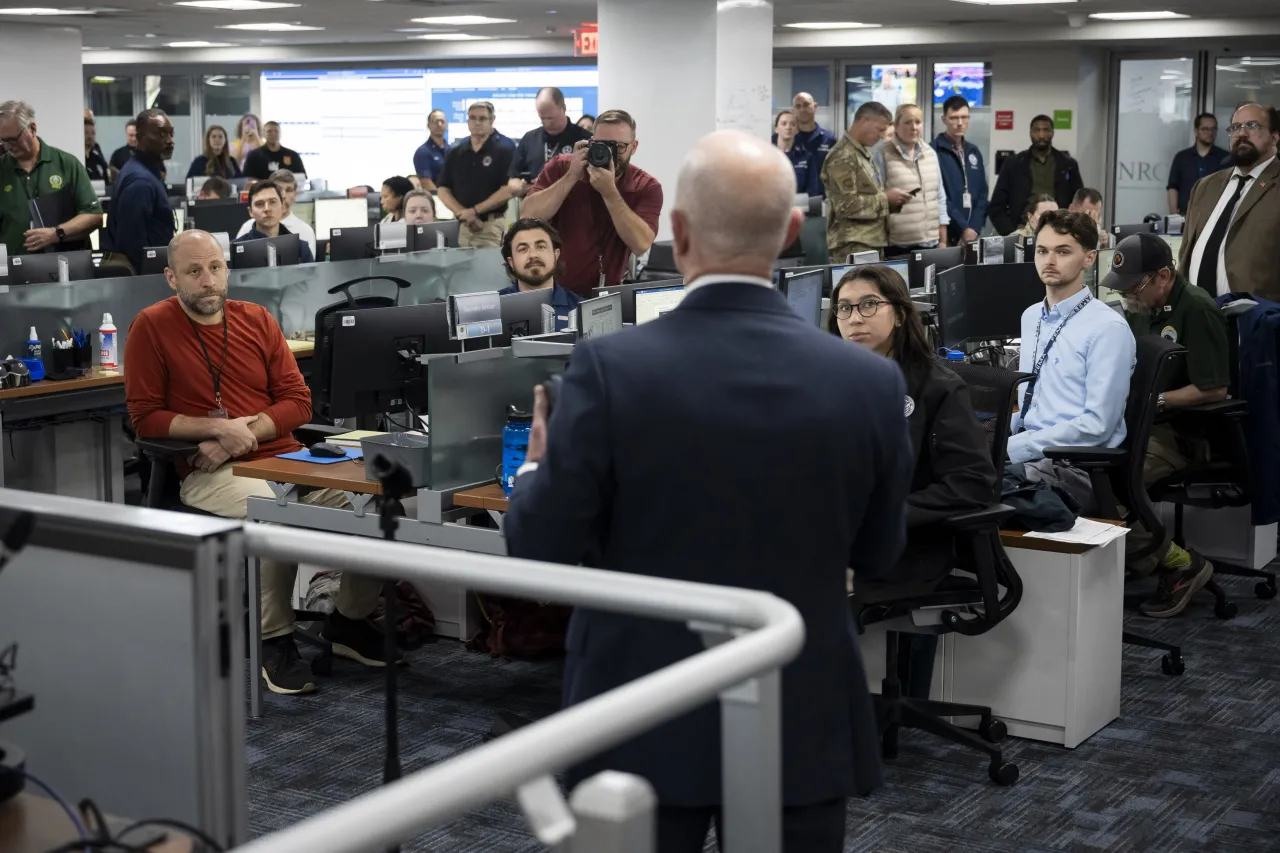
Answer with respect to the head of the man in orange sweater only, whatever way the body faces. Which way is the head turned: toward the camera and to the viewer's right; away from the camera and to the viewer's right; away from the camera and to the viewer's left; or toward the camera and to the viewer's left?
toward the camera and to the viewer's right

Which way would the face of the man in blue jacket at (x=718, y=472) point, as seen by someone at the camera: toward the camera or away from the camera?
away from the camera

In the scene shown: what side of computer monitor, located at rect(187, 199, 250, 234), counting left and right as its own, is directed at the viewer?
back

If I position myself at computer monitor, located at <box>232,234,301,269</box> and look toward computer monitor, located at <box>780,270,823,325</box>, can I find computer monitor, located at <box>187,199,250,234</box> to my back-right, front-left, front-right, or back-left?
back-left

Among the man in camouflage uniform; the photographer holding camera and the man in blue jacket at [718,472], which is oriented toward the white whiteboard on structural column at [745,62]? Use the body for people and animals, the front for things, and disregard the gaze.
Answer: the man in blue jacket

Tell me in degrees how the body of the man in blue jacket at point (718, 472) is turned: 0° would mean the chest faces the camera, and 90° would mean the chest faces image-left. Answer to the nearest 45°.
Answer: approximately 180°

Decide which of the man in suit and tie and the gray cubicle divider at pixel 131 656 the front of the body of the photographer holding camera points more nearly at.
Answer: the gray cubicle divider

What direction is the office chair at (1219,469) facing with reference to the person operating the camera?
facing to the left of the viewer

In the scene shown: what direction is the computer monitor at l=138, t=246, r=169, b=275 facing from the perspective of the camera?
away from the camera

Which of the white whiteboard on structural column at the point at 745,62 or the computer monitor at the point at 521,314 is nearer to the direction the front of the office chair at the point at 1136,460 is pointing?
the computer monitor
